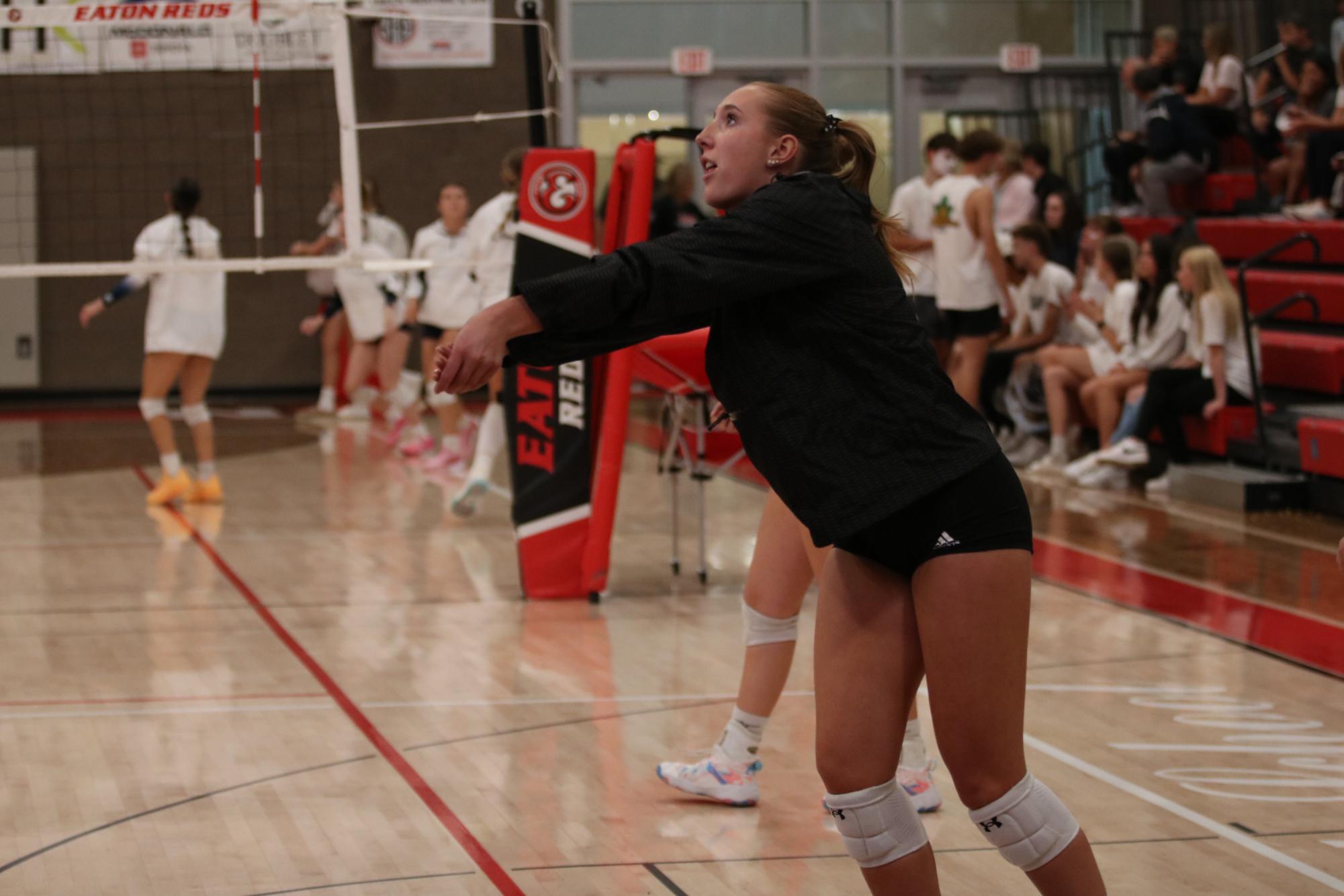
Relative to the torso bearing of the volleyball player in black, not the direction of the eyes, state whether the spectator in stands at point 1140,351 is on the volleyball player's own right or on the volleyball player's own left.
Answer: on the volleyball player's own right

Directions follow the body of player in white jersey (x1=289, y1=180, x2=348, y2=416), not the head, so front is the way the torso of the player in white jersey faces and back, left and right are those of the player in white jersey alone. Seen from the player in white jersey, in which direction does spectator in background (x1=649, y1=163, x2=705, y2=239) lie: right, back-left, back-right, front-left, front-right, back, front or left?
back

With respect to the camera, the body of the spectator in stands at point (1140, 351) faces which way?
to the viewer's left

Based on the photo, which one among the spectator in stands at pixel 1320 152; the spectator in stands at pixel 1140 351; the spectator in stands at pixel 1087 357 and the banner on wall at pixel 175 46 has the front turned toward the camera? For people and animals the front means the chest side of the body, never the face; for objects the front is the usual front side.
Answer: the banner on wall

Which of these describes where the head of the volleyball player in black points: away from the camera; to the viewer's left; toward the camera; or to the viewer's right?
to the viewer's left

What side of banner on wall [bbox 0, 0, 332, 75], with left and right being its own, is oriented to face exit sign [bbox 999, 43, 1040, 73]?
left

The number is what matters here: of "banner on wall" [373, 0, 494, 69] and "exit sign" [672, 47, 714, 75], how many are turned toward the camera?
2
